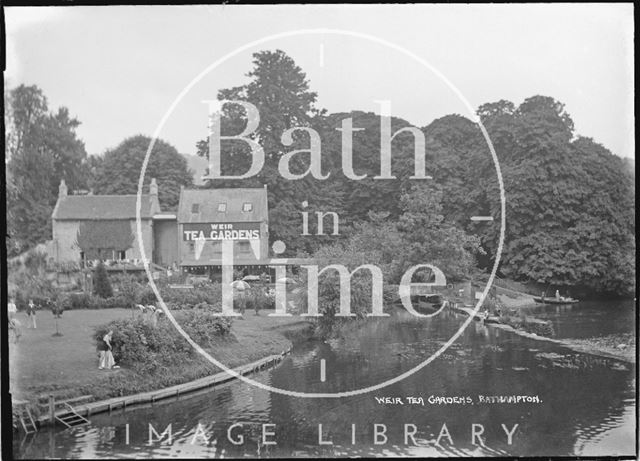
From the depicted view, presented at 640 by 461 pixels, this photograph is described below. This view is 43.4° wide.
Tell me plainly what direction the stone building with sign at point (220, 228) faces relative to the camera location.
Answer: facing the viewer

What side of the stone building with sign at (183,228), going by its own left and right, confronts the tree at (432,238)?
left

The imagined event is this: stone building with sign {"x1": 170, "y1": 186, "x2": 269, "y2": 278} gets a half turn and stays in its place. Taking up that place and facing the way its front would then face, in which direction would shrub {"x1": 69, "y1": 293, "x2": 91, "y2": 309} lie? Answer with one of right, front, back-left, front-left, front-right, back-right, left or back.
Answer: left

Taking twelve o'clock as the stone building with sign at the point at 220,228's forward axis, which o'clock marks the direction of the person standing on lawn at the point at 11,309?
The person standing on lawn is roughly at 3 o'clock from the stone building with sign.

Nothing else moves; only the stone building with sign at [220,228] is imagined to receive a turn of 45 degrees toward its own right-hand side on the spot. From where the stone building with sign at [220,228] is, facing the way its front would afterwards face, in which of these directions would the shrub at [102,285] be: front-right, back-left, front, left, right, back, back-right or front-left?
front-right

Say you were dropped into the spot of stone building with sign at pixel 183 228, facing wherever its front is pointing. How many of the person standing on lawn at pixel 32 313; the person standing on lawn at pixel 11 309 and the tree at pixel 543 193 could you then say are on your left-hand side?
1

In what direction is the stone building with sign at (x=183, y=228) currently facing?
toward the camera

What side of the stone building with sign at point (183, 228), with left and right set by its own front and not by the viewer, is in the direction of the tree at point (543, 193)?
left
